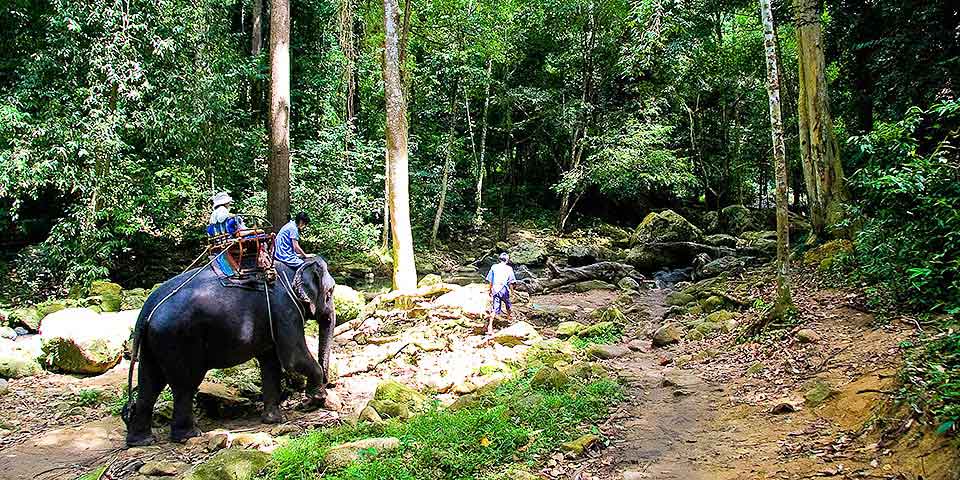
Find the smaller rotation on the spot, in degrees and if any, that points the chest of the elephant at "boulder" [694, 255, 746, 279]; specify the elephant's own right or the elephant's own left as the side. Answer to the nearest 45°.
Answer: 0° — it already faces it

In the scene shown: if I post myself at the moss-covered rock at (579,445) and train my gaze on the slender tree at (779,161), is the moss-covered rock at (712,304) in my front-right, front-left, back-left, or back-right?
front-left

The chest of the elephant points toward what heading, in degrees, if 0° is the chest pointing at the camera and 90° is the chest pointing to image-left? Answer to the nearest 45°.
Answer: approximately 225°

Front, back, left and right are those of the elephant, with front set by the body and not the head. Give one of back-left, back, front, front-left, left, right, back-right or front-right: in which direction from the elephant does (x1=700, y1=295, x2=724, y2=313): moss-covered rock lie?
front-left

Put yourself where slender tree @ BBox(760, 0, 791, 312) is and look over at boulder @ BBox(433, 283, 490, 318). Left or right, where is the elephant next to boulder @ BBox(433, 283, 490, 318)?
left

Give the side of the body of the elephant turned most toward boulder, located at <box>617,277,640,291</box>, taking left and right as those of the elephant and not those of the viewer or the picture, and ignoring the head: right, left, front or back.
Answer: front

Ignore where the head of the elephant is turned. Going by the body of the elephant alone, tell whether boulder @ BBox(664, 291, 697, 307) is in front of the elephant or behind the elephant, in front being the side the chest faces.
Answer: in front

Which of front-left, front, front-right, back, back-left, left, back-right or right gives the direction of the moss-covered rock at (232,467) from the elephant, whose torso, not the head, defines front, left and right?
back-right

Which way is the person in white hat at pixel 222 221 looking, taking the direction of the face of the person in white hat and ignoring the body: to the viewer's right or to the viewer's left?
to the viewer's right

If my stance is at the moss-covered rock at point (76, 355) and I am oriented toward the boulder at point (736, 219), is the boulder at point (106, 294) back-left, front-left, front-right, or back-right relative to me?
front-left

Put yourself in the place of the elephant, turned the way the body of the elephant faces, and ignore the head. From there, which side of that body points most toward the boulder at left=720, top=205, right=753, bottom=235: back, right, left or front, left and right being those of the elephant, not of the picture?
front

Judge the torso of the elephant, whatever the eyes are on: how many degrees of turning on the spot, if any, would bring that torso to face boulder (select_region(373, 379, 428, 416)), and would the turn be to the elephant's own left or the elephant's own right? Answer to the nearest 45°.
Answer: approximately 45° to the elephant's own right

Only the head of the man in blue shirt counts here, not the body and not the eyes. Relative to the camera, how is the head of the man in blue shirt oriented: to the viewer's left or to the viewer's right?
to the viewer's right
